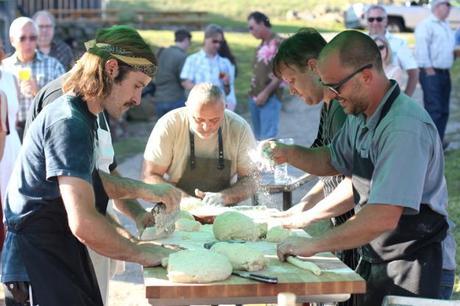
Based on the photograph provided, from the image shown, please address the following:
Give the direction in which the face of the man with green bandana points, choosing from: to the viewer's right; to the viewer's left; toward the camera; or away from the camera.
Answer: to the viewer's right

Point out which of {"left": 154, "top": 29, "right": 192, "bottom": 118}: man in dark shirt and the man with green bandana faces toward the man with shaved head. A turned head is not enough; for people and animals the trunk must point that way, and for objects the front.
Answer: the man with green bandana

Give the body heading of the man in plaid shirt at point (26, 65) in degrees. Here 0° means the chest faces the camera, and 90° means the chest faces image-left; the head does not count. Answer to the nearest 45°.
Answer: approximately 0°

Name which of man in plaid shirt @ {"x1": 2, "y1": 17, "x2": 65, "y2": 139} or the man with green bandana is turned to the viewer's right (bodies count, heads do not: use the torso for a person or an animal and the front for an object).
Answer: the man with green bandana

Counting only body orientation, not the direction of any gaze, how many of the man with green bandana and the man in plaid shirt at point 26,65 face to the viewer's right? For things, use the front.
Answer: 1

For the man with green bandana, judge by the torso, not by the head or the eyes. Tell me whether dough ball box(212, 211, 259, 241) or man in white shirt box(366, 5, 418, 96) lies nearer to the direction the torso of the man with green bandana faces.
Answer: the dough ball

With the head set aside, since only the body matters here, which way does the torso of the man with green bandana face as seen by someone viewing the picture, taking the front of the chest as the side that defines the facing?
to the viewer's right

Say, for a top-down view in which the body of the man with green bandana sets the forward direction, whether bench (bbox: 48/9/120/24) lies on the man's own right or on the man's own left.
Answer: on the man's own left

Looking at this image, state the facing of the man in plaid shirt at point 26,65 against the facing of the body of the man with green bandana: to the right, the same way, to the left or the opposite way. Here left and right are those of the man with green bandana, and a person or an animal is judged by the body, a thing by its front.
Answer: to the right
